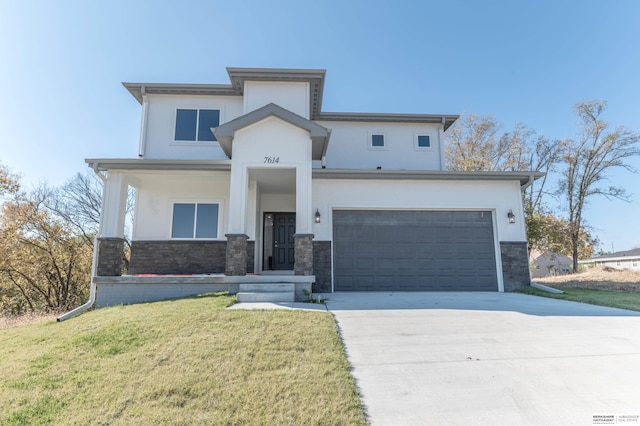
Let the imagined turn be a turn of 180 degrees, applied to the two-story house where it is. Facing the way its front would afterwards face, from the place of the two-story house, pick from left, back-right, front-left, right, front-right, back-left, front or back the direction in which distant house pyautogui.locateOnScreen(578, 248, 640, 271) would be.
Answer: front-right

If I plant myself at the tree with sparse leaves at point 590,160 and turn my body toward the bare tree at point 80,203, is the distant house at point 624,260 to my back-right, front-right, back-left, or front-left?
back-right

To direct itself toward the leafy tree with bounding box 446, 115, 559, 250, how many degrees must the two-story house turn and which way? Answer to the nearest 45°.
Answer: approximately 135° to its left

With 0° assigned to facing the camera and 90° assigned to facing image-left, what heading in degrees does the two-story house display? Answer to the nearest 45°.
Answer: approximately 0°

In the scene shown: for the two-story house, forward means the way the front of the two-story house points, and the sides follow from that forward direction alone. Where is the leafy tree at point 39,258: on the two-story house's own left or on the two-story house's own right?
on the two-story house's own right

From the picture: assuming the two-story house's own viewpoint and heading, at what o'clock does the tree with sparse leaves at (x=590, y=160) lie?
The tree with sparse leaves is roughly at 8 o'clock from the two-story house.

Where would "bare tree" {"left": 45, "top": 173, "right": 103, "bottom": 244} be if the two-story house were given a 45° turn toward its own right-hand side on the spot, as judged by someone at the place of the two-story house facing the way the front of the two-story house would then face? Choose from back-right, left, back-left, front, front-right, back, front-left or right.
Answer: right
